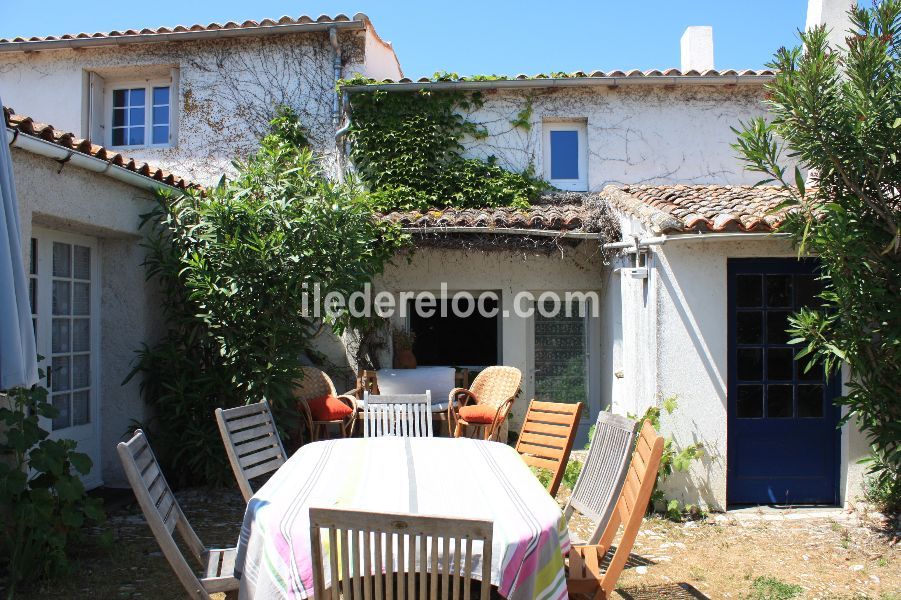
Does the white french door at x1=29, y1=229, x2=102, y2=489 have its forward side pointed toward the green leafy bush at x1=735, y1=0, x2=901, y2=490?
yes

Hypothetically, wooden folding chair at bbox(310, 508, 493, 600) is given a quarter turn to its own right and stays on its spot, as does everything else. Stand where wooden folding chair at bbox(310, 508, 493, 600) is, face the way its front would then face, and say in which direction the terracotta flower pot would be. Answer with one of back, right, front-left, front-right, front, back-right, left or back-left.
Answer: left

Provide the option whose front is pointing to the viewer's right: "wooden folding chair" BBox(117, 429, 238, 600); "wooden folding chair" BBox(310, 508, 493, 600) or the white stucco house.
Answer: "wooden folding chair" BBox(117, 429, 238, 600)

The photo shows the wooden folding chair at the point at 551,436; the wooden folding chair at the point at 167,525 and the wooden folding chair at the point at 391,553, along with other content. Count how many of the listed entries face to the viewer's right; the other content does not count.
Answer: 1

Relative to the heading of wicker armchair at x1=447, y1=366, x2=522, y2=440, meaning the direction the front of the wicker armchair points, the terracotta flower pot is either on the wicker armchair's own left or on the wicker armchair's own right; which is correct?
on the wicker armchair's own right

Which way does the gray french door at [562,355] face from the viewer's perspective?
toward the camera

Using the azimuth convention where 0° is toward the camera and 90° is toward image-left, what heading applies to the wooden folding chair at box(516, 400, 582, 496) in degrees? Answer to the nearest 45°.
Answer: approximately 45°

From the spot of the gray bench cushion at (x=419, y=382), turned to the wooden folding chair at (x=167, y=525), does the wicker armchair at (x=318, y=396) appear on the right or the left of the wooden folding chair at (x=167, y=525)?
right

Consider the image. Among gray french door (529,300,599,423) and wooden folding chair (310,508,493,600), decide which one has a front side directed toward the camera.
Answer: the gray french door

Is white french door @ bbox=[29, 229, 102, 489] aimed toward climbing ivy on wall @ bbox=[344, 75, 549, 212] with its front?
no

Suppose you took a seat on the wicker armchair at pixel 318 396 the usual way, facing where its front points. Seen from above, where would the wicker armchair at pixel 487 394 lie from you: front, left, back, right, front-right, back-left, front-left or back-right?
front-left

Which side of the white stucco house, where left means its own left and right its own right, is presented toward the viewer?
front

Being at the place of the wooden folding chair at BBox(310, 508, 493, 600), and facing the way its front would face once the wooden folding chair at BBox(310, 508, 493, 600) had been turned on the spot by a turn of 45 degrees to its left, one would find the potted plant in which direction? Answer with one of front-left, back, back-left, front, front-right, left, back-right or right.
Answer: front-right

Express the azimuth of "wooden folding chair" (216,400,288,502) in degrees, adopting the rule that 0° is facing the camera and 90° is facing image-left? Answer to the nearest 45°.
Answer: approximately 315°

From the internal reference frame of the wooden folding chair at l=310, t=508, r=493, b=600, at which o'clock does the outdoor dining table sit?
The outdoor dining table is roughly at 12 o'clock from the wooden folding chair.

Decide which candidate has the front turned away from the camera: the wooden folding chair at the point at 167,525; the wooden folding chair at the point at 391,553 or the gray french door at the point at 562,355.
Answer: the wooden folding chair at the point at 391,553

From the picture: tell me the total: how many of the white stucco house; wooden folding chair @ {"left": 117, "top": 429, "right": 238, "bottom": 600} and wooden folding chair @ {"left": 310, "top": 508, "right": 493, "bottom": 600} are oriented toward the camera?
1

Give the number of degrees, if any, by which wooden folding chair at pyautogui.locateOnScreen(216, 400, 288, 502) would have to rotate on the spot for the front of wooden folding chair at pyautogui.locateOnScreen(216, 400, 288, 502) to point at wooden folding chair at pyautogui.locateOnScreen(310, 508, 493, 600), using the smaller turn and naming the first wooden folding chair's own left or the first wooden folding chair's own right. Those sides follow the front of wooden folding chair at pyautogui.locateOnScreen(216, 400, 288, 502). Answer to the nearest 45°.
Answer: approximately 45° to the first wooden folding chair's own right

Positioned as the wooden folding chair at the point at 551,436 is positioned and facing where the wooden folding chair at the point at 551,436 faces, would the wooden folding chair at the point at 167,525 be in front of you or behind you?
in front
